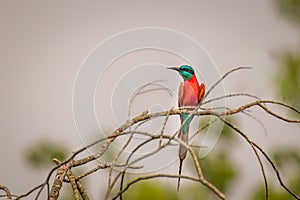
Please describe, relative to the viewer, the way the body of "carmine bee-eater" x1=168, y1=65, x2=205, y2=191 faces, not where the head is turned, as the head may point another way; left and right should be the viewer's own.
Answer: facing the viewer and to the left of the viewer
